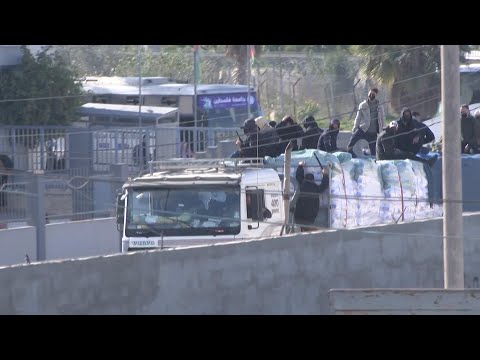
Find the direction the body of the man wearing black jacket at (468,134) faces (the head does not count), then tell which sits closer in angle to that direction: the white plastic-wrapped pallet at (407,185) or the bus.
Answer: the white plastic-wrapped pallet

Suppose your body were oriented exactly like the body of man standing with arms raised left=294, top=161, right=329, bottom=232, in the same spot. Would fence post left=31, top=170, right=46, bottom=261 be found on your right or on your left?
on your left

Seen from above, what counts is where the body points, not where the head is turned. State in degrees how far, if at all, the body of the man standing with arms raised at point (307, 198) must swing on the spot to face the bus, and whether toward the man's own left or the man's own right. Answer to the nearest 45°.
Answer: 0° — they already face it

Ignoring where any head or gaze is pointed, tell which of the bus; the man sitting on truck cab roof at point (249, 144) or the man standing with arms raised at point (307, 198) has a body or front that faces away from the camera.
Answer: the man standing with arms raised at point (307, 198)

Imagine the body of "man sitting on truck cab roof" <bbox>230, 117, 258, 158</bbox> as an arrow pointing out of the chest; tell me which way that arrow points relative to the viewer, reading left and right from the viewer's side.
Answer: facing to the left of the viewer

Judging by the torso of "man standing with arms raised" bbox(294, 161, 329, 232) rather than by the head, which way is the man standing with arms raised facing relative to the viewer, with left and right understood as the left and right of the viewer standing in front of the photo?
facing away from the viewer

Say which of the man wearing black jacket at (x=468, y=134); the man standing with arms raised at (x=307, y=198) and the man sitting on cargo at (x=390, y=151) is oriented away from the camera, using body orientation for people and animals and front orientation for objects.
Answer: the man standing with arms raised at (x=307, y=198)

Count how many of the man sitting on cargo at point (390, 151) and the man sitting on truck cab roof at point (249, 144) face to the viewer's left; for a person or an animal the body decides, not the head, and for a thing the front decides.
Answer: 1
